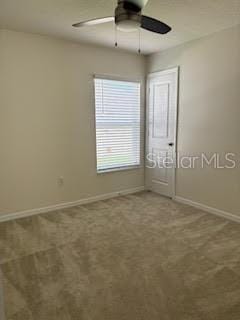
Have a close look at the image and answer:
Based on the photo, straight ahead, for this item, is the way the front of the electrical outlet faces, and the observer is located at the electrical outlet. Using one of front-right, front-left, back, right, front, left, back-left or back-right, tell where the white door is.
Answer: left

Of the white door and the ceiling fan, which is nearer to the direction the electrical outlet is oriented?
the ceiling fan

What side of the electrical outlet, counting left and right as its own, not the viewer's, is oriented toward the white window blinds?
left

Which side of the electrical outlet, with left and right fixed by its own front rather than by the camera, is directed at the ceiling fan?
front

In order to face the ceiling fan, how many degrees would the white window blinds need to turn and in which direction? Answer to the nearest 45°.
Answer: approximately 45° to its right

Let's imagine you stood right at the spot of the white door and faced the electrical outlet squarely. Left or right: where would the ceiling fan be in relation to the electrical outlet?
left

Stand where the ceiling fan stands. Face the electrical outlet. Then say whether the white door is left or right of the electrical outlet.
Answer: right

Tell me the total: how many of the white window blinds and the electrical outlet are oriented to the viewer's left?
0

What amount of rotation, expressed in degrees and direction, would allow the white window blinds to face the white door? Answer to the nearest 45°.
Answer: approximately 45° to its left

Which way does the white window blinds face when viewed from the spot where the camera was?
facing the viewer and to the right of the viewer

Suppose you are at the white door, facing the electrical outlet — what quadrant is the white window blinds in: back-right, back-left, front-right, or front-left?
front-right

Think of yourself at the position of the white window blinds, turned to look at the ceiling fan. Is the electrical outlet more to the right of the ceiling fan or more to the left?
right

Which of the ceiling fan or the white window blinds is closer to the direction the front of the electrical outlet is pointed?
the ceiling fan

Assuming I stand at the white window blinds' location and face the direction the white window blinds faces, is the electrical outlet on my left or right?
on my right

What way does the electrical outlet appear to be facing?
toward the camera

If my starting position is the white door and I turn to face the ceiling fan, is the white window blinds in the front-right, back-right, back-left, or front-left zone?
front-right
